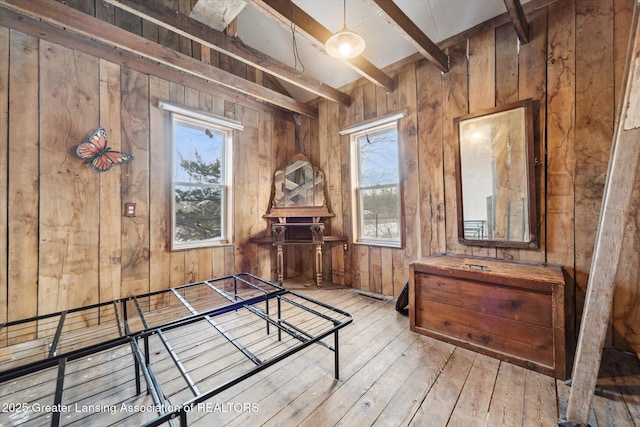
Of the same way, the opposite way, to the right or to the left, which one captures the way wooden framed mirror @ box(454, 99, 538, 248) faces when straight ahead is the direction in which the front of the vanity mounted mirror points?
to the right

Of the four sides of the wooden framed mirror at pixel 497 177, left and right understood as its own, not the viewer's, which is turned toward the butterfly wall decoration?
front

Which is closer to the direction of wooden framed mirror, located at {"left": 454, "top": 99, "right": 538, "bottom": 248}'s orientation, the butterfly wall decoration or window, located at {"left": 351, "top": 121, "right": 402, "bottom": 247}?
the butterfly wall decoration

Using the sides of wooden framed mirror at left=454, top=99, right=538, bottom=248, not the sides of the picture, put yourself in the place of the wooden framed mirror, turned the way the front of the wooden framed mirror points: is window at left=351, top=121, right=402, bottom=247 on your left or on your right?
on your right

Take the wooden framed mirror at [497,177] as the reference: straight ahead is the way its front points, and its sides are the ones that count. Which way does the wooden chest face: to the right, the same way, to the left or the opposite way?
the same way

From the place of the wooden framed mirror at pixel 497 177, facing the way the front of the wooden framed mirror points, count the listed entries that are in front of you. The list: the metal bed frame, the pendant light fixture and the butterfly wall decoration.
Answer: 3

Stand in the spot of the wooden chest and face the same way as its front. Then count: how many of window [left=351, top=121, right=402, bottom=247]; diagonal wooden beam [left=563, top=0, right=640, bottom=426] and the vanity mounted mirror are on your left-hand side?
1

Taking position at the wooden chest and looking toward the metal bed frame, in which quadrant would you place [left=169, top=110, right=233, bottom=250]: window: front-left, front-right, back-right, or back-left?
front-right

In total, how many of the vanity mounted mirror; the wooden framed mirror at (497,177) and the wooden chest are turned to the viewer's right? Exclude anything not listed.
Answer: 0

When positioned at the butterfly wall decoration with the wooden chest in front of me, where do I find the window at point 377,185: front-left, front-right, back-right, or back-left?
front-left

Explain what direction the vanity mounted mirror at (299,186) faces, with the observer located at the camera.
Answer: facing the viewer

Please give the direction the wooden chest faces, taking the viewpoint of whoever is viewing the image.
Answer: facing the viewer and to the left of the viewer

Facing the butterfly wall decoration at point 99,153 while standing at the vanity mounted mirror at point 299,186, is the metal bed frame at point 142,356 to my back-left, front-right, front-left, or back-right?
front-left
